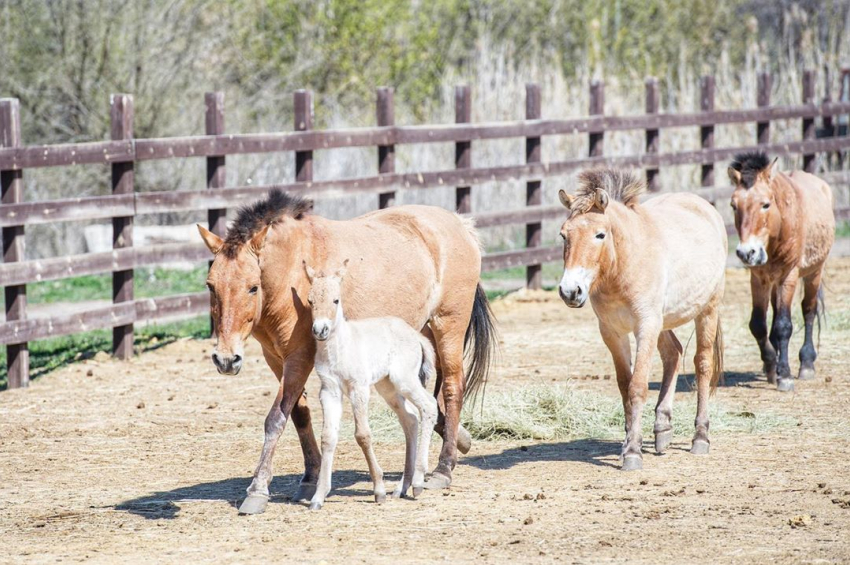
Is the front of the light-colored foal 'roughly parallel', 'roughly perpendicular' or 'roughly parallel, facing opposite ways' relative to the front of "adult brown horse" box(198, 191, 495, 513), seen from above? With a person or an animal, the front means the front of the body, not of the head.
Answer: roughly parallel

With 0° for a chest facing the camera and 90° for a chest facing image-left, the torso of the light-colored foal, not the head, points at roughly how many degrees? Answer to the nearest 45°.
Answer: approximately 45°

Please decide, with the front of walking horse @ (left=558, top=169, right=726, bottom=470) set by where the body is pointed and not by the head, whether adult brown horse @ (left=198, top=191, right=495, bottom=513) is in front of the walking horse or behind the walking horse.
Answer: in front

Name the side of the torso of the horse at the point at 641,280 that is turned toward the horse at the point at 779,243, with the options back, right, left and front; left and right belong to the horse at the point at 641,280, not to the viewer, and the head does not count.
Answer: back

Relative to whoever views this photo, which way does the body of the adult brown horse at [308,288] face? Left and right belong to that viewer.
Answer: facing the viewer and to the left of the viewer

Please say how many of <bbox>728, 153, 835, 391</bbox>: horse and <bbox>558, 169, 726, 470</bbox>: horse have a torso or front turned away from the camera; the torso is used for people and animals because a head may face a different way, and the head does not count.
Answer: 0

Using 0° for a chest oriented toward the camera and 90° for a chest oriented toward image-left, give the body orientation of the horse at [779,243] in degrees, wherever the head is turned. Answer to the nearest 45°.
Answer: approximately 45°

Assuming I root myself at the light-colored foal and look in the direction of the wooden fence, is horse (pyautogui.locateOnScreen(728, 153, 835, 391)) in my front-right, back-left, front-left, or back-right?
front-right

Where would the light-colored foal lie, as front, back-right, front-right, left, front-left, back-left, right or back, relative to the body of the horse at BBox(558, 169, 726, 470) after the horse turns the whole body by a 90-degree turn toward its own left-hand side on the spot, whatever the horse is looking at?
right

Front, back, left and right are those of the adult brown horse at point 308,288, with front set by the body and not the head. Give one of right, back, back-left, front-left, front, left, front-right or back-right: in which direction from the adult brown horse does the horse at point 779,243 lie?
back
